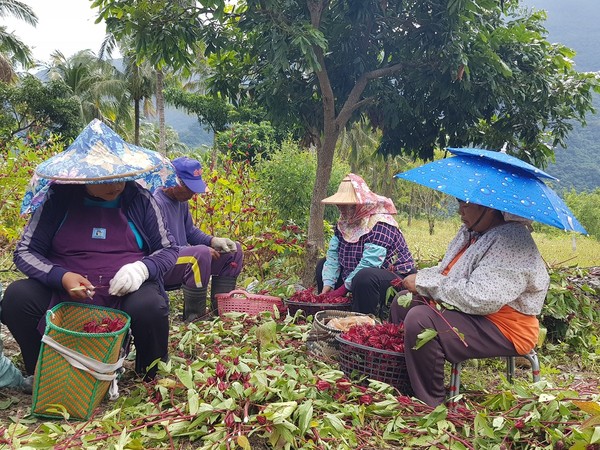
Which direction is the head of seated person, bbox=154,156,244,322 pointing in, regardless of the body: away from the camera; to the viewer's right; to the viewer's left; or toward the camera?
to the viewer's right

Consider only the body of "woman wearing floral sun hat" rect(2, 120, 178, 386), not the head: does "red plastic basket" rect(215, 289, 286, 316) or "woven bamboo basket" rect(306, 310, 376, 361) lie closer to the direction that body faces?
the woven bamboo basket

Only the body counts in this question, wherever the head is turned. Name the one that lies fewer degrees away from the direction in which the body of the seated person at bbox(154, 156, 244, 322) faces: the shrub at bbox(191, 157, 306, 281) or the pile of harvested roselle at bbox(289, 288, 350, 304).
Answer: the pile of harvested roselle

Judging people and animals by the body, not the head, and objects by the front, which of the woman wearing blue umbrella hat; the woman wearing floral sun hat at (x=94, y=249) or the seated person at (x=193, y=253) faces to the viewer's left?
the woman wearing blue umbrella hat

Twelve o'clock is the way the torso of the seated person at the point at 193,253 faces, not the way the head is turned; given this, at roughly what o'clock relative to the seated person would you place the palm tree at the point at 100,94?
The palm tree is roughly at 7 o'clock from the seated person.

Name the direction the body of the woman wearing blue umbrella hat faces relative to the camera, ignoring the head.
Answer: to the viewer's left

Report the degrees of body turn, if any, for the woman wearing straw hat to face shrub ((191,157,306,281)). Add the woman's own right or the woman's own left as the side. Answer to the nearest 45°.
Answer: approximately 90° to the woman's own right

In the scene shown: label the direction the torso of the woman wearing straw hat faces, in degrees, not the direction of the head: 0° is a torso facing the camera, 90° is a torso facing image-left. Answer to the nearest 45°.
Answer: approximately 45°

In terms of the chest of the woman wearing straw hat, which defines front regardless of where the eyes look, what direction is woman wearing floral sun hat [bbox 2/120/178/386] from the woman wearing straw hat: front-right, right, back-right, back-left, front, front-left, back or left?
front

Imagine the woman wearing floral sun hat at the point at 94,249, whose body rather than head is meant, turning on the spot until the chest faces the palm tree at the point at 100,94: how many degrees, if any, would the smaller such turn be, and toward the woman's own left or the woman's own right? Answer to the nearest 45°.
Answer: approximately 180°

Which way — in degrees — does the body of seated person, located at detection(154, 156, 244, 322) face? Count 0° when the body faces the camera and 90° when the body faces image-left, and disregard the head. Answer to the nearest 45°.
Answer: approximately 315°

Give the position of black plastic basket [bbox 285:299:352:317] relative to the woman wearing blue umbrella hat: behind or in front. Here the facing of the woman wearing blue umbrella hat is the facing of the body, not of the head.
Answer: in front

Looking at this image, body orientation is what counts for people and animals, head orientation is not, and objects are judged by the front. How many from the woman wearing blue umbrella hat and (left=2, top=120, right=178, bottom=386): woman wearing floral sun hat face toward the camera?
1

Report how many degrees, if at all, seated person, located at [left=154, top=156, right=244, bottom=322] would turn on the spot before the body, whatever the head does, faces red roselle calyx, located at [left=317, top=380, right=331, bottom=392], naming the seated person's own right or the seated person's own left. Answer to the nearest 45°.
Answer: approximately 45° to the seated person's own right

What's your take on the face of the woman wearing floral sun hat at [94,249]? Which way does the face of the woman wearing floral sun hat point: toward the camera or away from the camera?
toward the camera

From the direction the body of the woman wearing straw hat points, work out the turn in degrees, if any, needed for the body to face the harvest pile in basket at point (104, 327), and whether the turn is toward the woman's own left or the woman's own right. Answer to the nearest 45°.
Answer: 0° — they already face it

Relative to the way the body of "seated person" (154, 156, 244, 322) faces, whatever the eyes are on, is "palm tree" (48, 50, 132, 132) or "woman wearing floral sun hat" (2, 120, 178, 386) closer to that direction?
the woman wearing floral sun hat

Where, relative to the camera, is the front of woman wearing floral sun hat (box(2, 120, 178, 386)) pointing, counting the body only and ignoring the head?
toward the camera
